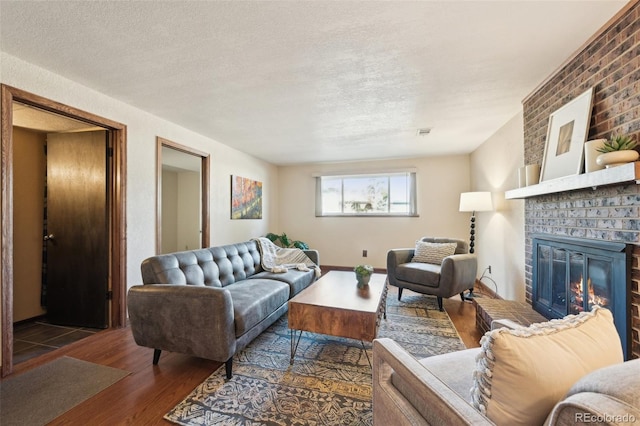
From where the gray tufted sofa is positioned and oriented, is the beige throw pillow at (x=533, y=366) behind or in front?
in front

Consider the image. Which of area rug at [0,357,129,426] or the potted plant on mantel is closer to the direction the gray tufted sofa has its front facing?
the potted plant on mantel

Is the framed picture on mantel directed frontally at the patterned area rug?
yes

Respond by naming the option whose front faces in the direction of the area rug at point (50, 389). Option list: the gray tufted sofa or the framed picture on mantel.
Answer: the framed picture on mantel

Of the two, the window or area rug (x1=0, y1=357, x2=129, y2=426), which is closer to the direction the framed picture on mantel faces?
the area rug

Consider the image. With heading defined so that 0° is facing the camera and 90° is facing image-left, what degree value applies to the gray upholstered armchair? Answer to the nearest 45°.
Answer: approximately 45°

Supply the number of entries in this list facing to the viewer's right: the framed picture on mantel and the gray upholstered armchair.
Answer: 0

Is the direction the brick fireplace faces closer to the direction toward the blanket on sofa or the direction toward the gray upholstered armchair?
the blanket on sofa

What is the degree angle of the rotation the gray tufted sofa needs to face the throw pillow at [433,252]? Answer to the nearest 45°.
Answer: approximately 45° to its left

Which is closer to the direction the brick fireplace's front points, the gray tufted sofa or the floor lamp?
the gray tufted sofa

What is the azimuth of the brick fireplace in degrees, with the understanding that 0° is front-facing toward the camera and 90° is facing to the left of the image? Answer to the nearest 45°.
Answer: approximately 45°

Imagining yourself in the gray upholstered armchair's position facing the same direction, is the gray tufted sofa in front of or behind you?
in front
